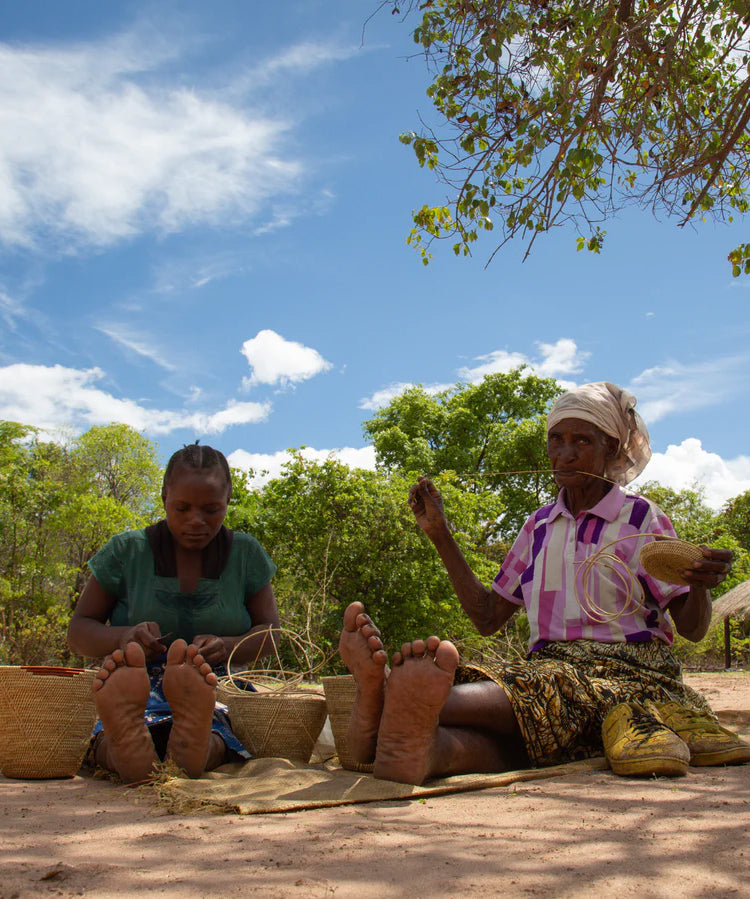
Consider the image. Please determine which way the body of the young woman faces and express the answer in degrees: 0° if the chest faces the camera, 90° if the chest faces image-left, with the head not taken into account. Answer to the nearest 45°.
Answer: approximately 0°

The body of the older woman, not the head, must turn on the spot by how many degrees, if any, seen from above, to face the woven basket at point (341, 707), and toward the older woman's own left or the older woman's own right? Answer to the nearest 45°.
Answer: approximately 45° to the older woman's own right

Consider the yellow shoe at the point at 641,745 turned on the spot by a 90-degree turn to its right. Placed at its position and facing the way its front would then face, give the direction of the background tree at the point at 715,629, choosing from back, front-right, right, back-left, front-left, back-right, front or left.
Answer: back-right

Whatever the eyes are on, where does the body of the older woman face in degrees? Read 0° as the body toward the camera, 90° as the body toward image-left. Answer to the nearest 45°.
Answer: approximately 45°

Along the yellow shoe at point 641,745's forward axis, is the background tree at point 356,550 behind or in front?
behind

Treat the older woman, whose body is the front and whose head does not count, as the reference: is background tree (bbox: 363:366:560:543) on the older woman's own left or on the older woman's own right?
on the older woman's own right

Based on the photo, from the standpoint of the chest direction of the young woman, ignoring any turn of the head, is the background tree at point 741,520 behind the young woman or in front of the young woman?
behind

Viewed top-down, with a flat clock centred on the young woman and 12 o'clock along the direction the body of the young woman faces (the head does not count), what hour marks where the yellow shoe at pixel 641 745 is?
The yellow shoe is roughly at 10 o'clock from the young woman.

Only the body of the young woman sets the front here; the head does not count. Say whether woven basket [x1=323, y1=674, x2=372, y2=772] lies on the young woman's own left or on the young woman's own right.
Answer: on the young woman's own left
